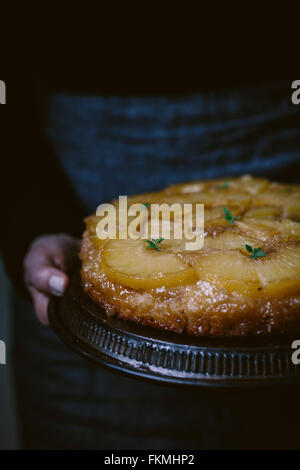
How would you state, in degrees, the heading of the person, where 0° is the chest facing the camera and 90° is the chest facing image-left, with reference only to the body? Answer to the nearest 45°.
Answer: approximately 0°
